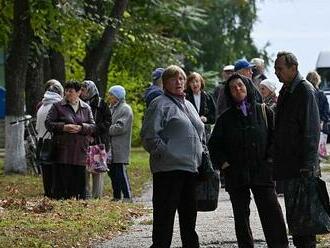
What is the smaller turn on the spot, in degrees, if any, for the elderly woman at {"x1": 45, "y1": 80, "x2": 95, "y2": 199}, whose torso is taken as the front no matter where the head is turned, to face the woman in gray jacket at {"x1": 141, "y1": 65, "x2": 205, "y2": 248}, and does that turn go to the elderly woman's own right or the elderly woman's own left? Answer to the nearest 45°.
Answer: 0° — they already face them

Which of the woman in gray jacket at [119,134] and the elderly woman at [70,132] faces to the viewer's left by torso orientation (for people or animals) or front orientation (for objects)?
the woman in gray jacket

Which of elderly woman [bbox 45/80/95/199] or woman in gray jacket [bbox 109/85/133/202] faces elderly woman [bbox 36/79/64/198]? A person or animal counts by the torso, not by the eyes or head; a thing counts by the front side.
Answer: the woman in gray jacket

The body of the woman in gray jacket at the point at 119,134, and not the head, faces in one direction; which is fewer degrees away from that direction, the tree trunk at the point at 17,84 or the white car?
the tree trunk

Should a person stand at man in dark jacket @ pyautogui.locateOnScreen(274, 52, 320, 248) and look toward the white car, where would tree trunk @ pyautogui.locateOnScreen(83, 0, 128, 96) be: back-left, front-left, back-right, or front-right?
front-left

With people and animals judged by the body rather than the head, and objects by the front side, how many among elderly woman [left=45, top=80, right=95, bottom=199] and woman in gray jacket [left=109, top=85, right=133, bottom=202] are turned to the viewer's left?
1

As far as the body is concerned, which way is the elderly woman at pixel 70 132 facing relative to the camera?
toward the camera

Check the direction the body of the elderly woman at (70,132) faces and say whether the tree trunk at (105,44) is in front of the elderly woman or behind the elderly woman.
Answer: behind

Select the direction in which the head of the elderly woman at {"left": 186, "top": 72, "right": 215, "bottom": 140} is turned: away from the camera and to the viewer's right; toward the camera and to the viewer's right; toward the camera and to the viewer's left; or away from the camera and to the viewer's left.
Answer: toward the camera and to the viewer's left

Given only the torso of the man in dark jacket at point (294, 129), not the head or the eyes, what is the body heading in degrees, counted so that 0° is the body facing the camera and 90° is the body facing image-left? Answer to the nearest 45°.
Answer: approximately 45°

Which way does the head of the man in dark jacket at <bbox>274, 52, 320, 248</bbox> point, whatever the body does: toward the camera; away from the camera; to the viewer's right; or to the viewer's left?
to the viewer's left

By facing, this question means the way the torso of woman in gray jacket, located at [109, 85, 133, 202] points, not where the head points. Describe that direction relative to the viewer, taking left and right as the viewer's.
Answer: facing to the left of the viewer

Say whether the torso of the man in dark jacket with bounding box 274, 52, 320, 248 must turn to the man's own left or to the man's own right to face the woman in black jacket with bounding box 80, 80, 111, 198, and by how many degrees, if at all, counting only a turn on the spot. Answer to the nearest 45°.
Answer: approximately 90° to the man's own right
